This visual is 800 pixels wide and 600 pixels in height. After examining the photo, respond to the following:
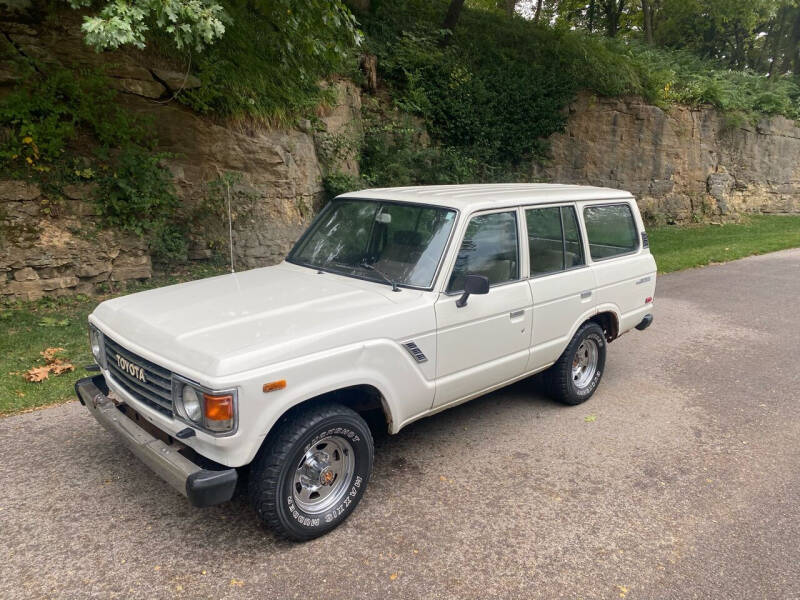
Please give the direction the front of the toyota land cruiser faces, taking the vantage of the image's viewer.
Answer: facing the viewer and to the left of the viewer

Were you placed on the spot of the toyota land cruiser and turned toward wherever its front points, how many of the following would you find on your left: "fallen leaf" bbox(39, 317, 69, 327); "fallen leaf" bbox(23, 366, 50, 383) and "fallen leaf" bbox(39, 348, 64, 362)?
0

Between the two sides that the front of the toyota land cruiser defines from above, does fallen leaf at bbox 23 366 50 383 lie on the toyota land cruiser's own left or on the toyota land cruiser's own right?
on the toyota land cruiser's own right

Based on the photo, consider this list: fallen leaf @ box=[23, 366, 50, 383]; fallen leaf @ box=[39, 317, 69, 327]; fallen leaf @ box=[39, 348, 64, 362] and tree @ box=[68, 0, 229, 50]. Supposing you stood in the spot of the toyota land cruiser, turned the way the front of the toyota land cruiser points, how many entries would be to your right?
4

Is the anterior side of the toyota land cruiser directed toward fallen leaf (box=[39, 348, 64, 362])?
no

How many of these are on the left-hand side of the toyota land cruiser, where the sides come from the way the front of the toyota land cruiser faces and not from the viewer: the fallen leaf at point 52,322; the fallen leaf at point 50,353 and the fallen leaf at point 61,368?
0

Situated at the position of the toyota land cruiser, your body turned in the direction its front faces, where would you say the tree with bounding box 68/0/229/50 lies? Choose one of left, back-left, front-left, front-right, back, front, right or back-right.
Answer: right

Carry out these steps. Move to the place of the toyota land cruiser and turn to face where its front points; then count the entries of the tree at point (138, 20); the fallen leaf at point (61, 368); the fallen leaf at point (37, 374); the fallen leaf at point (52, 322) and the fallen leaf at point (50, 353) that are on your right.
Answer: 5

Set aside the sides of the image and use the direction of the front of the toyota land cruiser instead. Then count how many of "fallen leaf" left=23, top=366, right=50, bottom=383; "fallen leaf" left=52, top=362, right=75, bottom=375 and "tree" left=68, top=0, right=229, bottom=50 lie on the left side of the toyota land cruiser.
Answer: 0

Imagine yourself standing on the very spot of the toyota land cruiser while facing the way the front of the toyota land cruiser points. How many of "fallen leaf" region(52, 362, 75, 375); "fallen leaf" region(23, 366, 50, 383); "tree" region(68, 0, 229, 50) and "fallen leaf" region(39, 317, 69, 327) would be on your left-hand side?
0

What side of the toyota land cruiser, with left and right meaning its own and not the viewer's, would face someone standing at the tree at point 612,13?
back

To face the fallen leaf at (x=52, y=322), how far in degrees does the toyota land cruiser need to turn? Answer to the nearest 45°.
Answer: approximately 90° to its right

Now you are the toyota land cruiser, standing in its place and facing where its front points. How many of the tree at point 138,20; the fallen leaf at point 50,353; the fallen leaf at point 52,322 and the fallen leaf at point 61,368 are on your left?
0

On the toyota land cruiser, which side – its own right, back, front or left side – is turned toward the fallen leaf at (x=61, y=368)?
right
